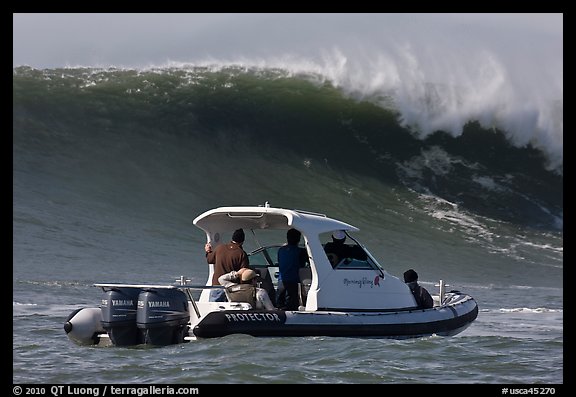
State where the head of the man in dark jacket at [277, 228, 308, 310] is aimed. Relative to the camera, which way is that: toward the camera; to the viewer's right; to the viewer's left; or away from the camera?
away from the camera

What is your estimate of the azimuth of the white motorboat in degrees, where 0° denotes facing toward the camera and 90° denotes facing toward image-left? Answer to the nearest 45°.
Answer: approximately 225°
